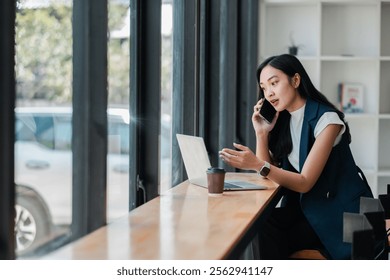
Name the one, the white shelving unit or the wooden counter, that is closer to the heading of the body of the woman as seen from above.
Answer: the wooden counter

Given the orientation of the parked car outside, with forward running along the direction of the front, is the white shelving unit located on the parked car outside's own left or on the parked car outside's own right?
on the parked car outside's own left

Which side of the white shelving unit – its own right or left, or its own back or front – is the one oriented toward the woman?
front

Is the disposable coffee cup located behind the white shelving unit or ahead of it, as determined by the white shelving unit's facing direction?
ahead

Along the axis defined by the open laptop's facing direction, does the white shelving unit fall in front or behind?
in front

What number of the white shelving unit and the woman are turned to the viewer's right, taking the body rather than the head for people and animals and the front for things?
0

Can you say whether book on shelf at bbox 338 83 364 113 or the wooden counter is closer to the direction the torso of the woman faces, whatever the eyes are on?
the wooden counter

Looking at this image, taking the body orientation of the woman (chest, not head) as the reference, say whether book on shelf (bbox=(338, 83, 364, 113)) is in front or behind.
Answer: behind

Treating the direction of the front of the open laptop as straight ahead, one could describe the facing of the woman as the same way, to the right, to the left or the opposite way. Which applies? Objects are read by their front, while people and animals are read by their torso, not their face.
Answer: the opposite way

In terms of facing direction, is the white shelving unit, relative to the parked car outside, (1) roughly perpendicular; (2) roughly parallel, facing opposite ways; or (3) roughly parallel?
roughly perpendicular
